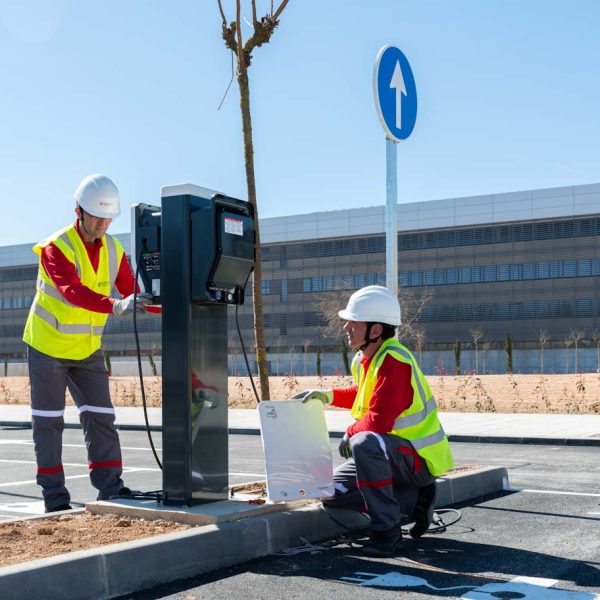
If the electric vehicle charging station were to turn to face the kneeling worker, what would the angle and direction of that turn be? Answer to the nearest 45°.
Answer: approximately 45° to its left

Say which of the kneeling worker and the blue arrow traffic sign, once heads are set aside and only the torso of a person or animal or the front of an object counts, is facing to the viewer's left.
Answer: the kneeling worker

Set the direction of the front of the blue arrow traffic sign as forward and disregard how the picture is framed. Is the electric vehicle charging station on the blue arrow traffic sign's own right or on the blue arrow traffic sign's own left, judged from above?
on the blue arrow traffic sign's own right

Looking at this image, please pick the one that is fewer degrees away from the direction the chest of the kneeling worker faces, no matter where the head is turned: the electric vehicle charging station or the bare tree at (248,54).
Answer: the electric vehicle charging station

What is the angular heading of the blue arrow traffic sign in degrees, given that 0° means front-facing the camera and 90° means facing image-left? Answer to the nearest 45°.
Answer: approximately 315°

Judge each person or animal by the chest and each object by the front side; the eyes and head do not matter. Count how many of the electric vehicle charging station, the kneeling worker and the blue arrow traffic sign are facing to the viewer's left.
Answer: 1

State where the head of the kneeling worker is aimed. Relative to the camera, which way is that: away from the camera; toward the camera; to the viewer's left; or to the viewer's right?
to the viewer's left

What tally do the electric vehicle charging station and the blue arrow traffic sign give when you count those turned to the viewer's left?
0

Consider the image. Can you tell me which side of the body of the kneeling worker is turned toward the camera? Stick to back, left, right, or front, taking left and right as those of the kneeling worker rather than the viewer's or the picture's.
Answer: left

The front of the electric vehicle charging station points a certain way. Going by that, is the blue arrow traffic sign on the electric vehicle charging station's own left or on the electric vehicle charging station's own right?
on the electric vehicle charging station's own left
